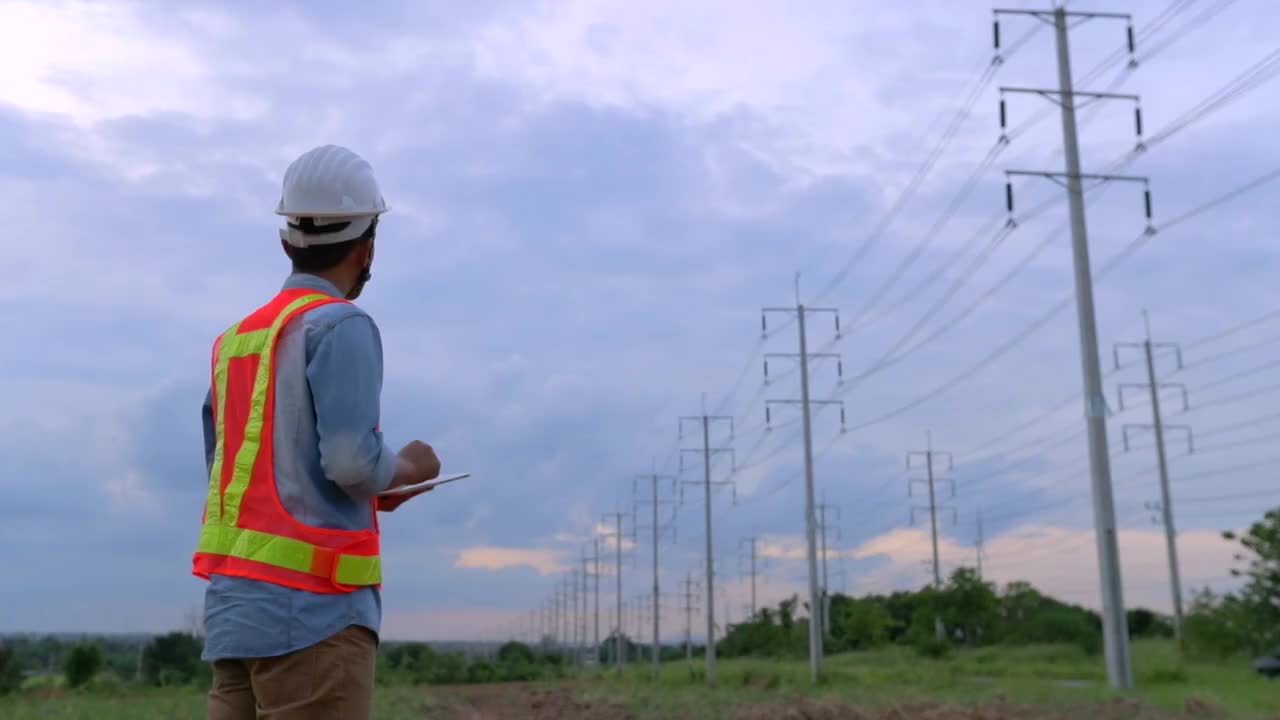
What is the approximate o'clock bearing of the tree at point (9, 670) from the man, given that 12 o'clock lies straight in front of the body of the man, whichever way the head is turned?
The tree is roughly at 10 o'clock from the man.

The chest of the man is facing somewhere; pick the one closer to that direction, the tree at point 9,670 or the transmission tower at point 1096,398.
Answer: the transmission tower

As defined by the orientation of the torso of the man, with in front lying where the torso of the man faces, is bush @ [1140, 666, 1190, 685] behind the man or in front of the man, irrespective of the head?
in front

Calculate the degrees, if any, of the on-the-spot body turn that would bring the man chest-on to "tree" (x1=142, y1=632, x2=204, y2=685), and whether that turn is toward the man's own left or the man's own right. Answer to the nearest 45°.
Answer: approximately 45° to the man's own left

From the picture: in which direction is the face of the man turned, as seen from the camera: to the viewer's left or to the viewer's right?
to the viewer's right

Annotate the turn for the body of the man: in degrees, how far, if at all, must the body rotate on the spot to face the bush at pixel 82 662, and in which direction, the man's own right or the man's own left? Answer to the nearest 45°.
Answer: approximately 45° to the man's own left

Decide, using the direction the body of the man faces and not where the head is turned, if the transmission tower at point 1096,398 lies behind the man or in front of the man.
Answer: in front

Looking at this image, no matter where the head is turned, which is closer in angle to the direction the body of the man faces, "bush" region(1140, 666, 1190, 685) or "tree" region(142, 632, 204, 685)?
the bush

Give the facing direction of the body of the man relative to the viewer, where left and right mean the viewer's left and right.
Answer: facing away from the viewer and to the right of the viewer

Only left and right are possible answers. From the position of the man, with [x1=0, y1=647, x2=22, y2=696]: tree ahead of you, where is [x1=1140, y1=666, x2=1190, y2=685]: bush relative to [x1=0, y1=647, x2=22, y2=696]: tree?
right
